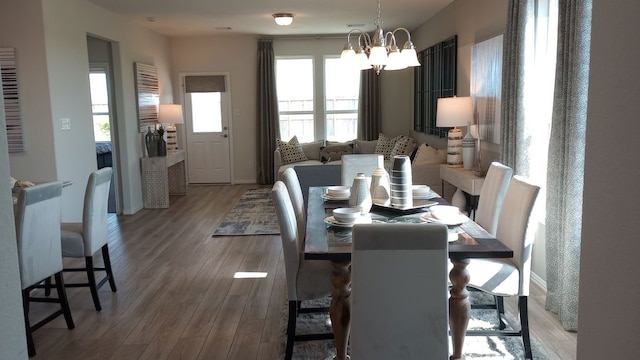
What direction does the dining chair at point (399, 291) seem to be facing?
away from the camera

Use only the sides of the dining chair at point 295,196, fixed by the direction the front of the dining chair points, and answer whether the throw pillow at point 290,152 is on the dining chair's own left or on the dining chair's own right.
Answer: on the dining chair's own left

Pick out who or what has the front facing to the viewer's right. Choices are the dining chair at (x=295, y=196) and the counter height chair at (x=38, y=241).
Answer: the dining chair at (x=295, y=196)

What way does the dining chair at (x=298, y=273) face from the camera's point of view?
to the viewer's right

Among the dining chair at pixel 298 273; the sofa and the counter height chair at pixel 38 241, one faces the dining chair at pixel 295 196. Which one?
the sofa

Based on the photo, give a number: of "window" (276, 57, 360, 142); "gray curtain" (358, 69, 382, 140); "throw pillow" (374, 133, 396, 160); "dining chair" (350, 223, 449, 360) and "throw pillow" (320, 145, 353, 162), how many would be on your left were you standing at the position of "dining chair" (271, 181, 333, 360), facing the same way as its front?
4

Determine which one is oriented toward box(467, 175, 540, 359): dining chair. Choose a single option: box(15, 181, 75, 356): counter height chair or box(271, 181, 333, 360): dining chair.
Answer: box(271, 181, 333, 360): dining chair

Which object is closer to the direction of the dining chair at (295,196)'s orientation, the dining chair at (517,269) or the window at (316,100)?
the dining chair

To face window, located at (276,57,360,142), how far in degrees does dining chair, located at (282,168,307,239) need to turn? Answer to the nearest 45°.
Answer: approximately 90° to its left

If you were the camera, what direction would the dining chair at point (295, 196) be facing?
facing to the right of the viewer

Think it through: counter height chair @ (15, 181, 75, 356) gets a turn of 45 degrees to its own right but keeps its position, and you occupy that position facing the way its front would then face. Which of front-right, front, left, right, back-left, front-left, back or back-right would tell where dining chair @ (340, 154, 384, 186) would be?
right

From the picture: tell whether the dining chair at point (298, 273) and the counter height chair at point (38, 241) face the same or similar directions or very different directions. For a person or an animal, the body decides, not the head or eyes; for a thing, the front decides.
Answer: very different directions

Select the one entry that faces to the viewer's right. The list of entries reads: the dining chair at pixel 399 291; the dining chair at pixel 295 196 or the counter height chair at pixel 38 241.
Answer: the dining chair at pixel 295 196
